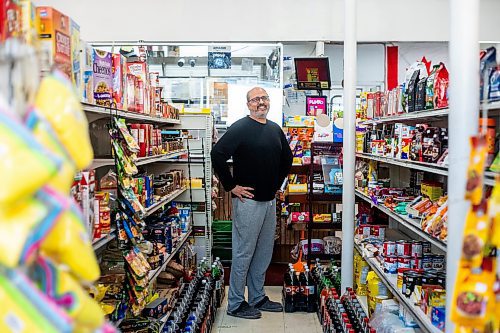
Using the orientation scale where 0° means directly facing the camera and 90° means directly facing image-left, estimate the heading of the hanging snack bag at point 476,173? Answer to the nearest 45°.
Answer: approximately 45°

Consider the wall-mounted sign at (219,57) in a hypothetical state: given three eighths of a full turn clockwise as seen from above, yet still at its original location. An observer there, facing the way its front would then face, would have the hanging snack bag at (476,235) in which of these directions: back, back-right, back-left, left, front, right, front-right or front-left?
back-left

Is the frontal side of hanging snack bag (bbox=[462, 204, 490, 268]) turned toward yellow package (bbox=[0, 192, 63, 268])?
yes

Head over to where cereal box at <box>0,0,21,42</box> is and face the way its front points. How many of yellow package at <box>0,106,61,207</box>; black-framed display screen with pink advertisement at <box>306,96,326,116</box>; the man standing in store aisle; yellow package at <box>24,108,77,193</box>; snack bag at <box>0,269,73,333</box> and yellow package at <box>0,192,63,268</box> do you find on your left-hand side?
2

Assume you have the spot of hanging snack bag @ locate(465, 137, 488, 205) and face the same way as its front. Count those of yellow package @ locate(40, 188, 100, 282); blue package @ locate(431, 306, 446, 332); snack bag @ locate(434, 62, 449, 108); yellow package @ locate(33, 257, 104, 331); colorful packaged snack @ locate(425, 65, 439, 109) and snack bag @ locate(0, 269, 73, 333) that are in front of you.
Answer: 3

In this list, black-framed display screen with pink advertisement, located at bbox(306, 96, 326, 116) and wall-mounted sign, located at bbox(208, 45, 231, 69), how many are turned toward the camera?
2

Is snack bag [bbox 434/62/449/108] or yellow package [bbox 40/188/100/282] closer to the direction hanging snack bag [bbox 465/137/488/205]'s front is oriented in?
the yellow package

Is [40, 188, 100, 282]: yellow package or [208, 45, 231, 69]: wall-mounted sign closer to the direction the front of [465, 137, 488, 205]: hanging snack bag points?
the yellow package

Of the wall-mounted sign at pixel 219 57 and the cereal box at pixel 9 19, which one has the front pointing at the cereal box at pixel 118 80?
the wall-mounted sign

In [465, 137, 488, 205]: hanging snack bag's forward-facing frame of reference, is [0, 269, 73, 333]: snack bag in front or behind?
in front

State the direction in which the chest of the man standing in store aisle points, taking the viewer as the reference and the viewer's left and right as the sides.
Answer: facing the viewer and to the right of the viewer
